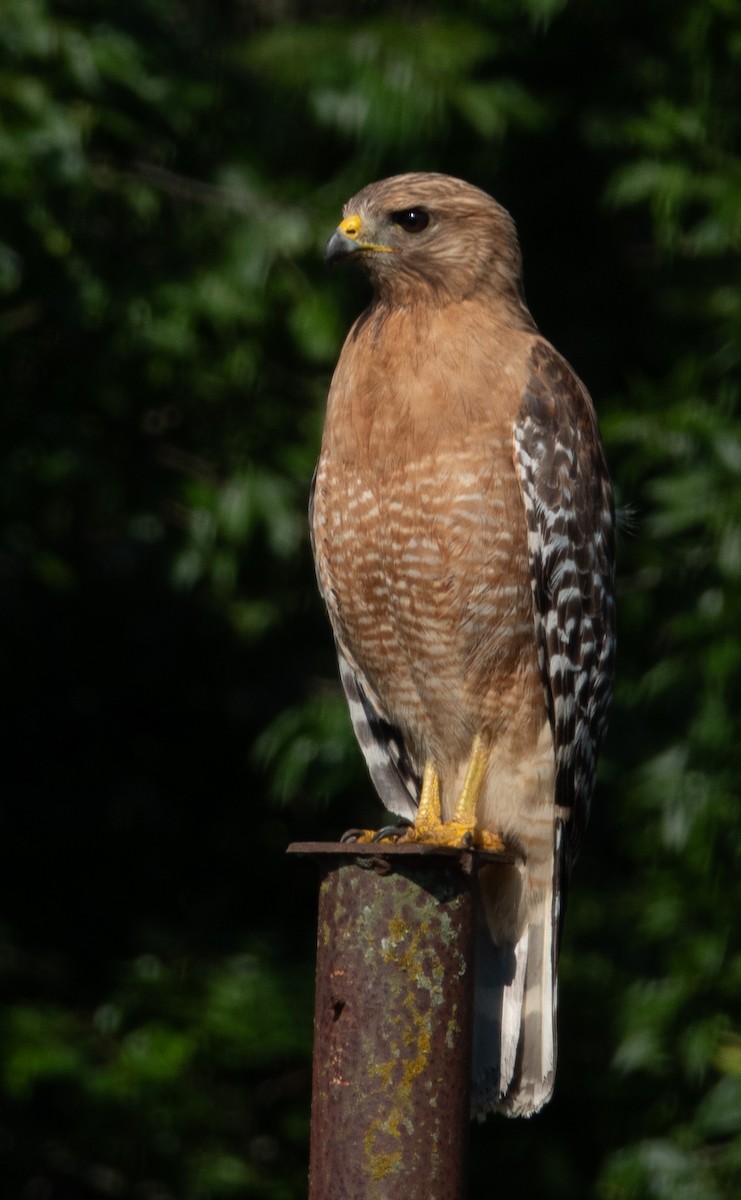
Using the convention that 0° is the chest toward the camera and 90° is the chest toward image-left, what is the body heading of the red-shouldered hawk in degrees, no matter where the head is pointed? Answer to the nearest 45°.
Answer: approximately 45°
